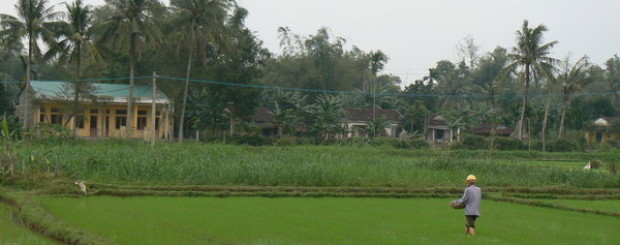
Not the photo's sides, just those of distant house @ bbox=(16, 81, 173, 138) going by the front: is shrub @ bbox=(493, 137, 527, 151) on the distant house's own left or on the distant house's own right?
on the distant house's own left

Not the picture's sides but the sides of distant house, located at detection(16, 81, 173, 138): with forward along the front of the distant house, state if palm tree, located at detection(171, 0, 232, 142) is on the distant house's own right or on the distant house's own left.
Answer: on the distant house's own left

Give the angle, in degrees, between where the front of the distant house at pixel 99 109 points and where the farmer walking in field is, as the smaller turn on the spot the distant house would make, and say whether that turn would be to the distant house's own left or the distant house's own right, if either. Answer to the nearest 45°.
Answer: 0° — it already faces them

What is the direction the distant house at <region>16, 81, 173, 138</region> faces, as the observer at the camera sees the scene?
facing the viewer

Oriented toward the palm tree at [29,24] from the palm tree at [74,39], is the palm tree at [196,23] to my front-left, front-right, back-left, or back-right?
back-left

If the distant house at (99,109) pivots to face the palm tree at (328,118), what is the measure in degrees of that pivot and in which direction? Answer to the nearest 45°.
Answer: approximately 90° to its left
